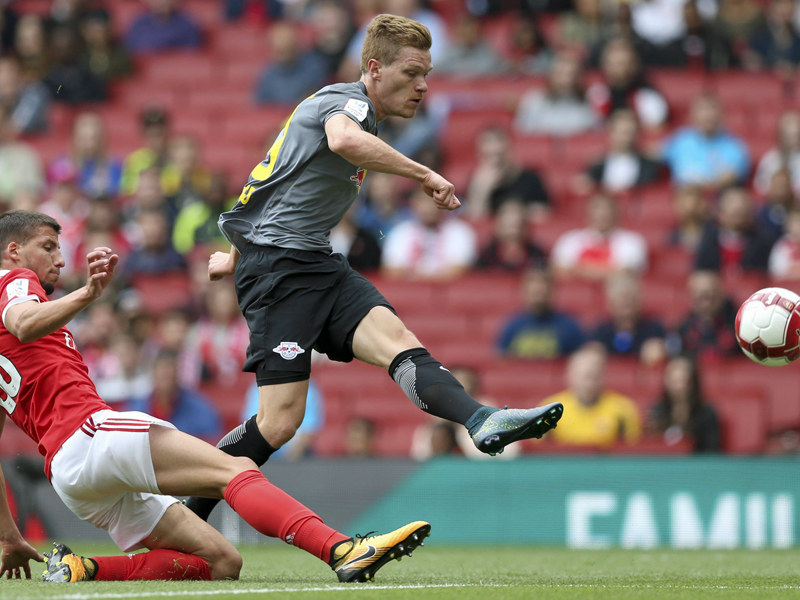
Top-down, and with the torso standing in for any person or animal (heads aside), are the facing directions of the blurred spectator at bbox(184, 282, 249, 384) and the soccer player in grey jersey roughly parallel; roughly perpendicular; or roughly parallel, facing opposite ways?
roughly perpendicular

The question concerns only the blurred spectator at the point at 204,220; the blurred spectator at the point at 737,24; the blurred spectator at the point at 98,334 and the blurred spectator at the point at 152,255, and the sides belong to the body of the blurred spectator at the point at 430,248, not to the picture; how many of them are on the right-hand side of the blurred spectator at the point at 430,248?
3

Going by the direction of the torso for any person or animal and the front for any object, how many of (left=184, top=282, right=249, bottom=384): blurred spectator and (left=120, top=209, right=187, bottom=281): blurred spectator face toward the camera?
2

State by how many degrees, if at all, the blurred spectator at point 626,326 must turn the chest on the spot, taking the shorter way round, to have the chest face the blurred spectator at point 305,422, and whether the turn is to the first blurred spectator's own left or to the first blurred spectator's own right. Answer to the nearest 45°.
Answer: approximately 90° to the first blurred spectator's own right

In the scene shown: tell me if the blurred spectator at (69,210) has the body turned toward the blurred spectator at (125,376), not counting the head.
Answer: yes

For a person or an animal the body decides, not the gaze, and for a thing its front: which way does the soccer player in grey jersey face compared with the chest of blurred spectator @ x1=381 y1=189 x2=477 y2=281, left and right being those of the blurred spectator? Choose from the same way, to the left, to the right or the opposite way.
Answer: to the left

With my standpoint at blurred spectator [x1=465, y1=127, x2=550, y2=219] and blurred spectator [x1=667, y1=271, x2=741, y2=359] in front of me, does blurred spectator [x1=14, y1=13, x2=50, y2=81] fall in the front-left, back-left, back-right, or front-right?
back-right

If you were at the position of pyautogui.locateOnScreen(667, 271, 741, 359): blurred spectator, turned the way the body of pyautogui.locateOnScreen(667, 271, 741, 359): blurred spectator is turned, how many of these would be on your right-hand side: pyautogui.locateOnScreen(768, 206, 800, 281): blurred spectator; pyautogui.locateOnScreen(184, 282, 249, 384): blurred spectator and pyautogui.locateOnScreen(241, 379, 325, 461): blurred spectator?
2

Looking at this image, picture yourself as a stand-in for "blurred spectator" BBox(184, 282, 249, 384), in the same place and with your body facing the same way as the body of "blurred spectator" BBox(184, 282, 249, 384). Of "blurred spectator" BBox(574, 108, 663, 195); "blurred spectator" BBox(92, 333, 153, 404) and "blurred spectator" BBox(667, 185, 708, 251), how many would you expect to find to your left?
2
